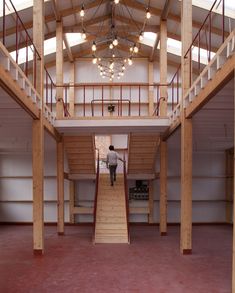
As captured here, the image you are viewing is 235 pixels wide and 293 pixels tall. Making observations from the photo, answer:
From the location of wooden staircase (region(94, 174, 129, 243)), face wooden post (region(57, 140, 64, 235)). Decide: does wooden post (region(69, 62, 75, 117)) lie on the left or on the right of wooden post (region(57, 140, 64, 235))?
right

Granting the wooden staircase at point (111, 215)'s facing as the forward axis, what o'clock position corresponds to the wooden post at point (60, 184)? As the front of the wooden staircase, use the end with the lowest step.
The wooden post is roughly at 4 o'clock from the wooden staircase.

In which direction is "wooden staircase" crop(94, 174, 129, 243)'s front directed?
toward the camera

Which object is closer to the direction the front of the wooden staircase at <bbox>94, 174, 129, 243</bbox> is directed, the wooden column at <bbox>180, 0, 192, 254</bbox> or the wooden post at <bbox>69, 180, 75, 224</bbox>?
the wooden column

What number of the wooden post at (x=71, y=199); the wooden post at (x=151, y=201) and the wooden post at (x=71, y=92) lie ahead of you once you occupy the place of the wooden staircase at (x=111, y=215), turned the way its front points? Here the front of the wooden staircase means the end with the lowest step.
0

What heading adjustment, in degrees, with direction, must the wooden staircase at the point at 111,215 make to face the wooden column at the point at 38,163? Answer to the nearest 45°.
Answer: approximately 45° to its right

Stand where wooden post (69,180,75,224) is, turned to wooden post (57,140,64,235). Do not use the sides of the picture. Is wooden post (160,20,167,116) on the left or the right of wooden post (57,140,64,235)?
left

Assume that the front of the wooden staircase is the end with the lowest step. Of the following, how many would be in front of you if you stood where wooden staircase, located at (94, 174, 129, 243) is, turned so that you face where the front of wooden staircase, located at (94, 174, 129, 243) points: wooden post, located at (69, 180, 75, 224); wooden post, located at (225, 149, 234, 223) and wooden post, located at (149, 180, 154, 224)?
0

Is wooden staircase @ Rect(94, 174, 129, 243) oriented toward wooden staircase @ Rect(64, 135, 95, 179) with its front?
no

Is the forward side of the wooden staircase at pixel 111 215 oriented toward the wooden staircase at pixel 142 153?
no

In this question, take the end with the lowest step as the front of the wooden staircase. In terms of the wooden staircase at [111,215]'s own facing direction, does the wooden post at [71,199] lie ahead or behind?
behind

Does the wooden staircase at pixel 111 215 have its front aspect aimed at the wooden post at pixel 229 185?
no
